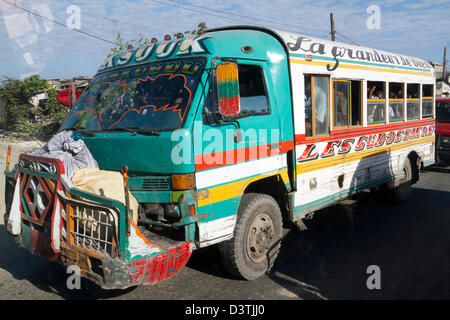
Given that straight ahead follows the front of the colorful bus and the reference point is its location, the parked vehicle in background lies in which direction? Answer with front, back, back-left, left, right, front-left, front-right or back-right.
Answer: back

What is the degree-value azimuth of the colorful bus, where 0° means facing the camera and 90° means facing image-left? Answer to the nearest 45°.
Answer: approximately 45°

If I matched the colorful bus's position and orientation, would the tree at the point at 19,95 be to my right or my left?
on my right
